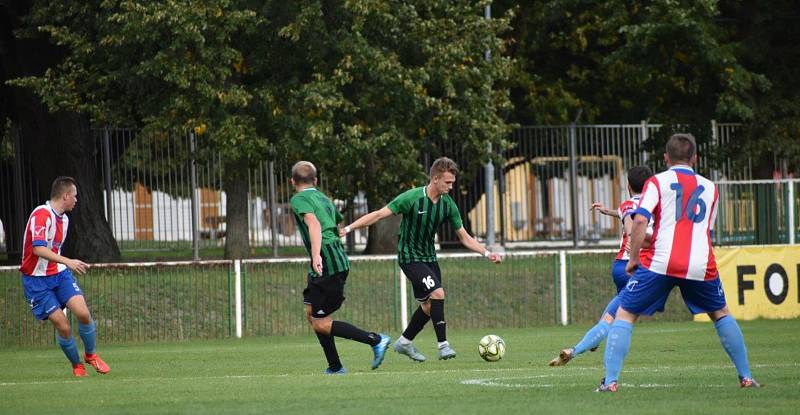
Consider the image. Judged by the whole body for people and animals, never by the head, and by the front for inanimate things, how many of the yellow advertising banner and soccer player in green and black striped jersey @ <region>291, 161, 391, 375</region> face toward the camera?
1

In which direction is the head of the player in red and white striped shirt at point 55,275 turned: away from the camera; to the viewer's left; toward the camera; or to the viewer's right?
to the viewer's right

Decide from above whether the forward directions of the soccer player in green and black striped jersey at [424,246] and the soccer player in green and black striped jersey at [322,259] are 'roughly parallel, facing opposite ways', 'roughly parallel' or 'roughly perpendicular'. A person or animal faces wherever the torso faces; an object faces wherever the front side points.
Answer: roughly parallel, facing opposite ways

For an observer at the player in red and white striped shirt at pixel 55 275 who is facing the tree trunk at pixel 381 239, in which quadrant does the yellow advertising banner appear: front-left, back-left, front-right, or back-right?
front-right

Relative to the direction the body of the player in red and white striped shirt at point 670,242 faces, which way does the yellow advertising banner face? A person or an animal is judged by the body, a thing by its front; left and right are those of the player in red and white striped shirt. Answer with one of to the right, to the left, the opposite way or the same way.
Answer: the opposite way

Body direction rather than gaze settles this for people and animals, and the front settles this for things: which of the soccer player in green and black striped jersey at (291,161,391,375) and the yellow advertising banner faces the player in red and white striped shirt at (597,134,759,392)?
the yellow advertising banner

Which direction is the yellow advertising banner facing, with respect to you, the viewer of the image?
facing the viewer

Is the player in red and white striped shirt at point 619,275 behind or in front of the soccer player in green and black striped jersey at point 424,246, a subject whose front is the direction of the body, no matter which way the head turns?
in front

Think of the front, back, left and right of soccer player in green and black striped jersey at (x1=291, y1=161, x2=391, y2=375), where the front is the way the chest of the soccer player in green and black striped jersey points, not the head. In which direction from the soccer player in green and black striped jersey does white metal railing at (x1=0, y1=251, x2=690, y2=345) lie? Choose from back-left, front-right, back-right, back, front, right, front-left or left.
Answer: front-right

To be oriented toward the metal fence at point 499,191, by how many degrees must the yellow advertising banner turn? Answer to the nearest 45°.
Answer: approximately 135° to its right

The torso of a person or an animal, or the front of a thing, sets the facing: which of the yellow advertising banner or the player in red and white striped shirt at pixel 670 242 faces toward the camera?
the yellow advertising banner

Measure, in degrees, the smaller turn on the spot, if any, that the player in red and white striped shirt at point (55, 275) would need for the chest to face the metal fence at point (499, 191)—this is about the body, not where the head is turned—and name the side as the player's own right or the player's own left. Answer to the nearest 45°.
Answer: approximately 90° to the player's own left

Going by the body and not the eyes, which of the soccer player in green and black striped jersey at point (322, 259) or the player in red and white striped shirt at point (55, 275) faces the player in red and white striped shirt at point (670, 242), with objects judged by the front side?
the player in red and white striped shirt at point (55, 275)

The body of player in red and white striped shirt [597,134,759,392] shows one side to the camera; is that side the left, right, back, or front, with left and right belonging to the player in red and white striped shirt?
back

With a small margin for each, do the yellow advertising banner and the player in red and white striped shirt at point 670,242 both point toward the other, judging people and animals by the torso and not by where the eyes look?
yes

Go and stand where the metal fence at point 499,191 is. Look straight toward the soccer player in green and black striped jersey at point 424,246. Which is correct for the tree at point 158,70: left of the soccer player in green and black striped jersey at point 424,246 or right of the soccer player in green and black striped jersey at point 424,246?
right

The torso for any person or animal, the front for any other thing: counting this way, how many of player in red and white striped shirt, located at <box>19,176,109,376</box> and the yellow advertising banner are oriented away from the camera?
0

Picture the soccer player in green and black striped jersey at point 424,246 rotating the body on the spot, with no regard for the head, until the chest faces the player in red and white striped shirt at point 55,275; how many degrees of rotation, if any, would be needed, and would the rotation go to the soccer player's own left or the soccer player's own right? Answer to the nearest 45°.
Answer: approximately 135° to the soccer player's own right
